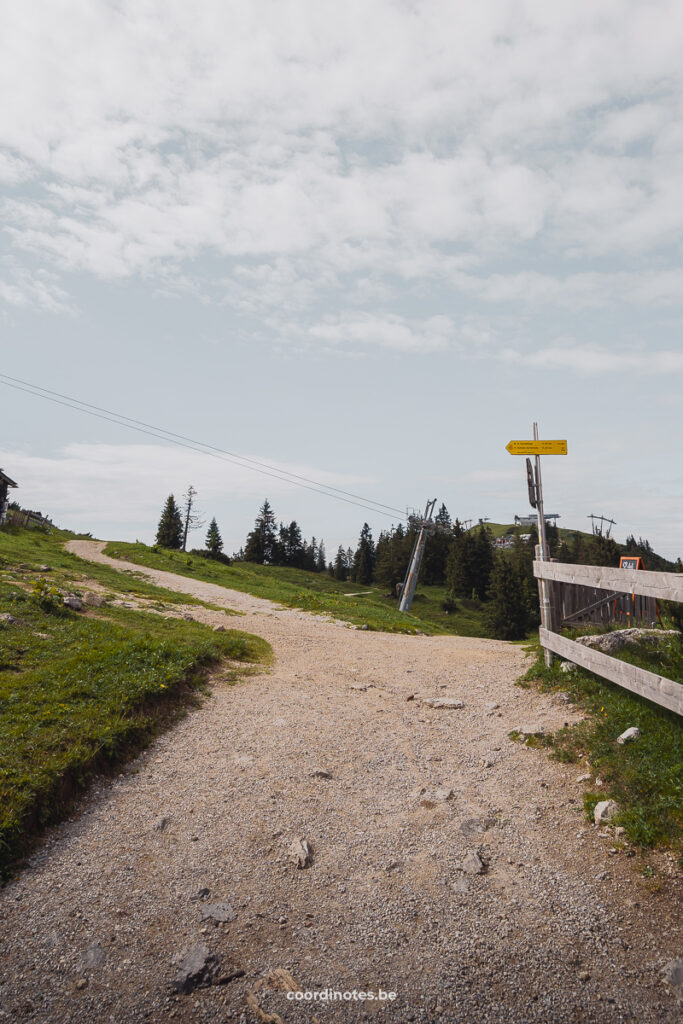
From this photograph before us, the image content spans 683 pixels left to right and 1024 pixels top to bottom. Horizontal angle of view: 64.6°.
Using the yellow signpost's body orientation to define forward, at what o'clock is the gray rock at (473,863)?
The gray rock is roughly at 12 o'clock from the yellow signpost.

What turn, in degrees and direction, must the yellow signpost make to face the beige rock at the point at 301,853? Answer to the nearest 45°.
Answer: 0° — it already faces it

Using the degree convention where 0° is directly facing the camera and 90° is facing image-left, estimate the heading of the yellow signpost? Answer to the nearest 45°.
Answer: approximately 0°
